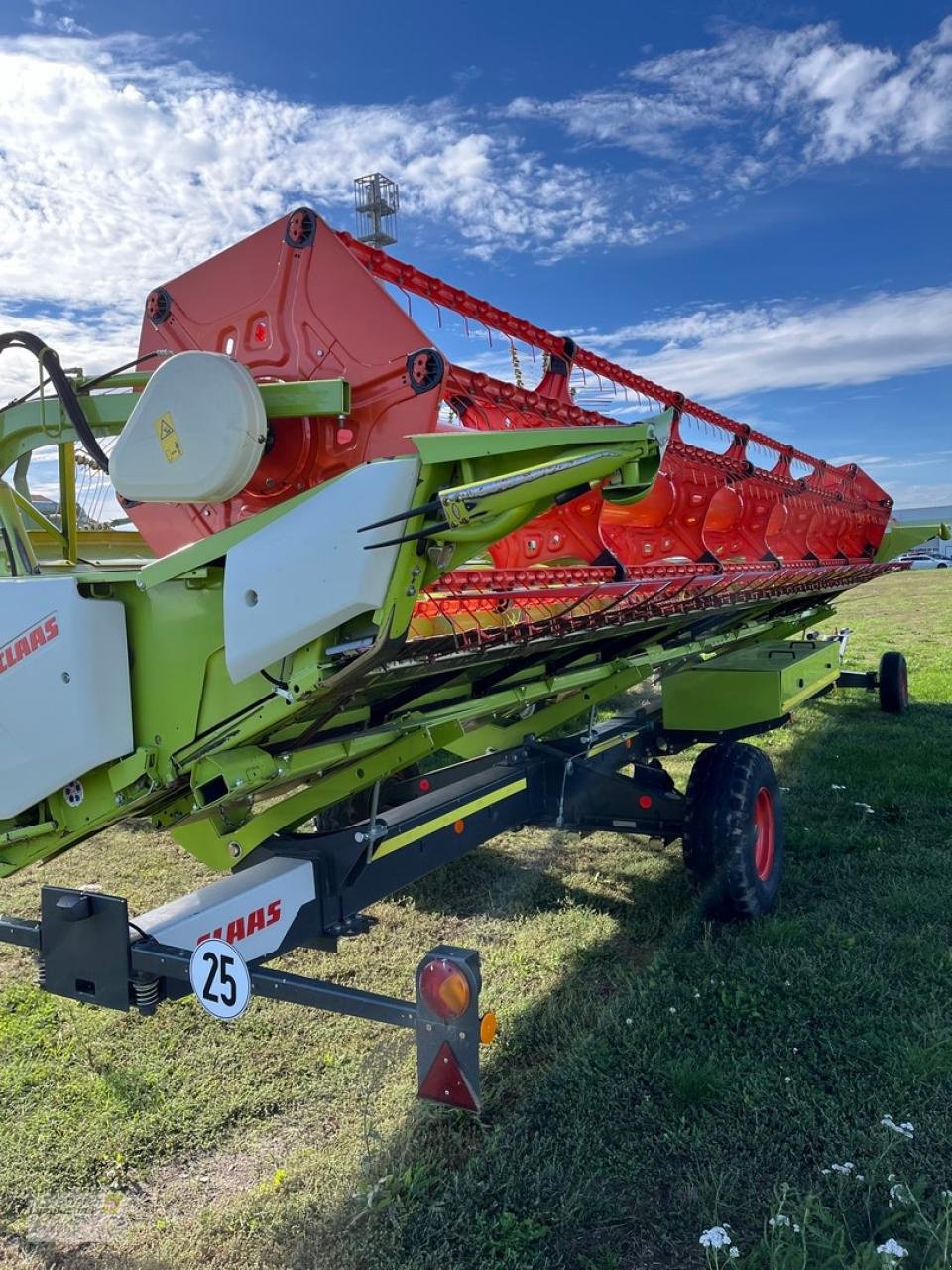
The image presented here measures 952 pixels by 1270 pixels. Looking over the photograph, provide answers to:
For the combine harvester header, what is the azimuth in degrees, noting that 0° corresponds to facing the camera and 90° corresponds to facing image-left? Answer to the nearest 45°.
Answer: approximately 315°

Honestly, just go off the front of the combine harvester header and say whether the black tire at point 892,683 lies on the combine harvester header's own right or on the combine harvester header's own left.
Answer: on the combine harvester header's own left
